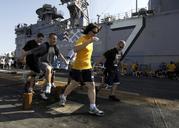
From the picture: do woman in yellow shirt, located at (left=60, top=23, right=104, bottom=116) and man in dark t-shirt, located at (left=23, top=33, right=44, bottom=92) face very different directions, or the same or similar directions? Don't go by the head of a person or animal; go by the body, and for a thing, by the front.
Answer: same or similar directions

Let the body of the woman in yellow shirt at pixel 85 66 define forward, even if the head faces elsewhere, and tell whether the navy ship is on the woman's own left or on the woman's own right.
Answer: on the woman's own left

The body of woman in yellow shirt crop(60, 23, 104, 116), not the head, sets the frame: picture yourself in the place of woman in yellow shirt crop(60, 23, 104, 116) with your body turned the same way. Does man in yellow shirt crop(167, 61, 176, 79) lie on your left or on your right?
on your left

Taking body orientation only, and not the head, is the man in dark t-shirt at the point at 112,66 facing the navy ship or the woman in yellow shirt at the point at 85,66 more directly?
the woman in yellow shirt

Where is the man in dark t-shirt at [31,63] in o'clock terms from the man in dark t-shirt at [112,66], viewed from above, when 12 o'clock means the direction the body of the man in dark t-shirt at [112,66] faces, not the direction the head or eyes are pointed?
the man in dark t-shirt at [31,63] is roughly at 4 o'clock from the man in dark t-shirt at [112,66].
